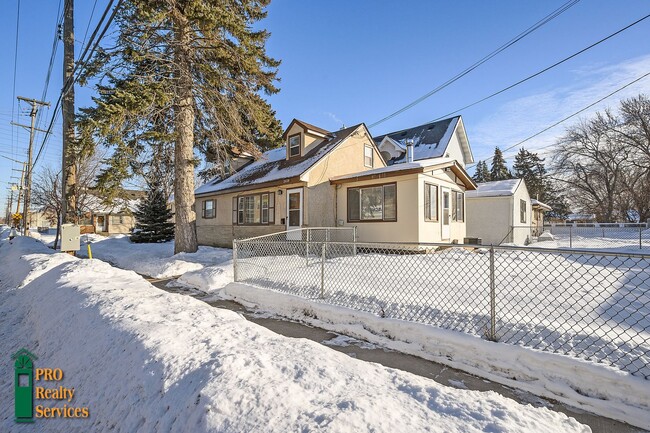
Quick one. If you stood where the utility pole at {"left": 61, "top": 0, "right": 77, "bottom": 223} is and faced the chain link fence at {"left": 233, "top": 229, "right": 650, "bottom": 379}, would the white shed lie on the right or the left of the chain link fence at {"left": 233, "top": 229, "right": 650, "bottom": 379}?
left

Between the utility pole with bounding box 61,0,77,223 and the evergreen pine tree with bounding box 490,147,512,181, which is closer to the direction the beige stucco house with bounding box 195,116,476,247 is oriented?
the utility pole

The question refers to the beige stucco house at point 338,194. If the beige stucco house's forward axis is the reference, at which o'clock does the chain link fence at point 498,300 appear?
The chain link fence is roughly at 10 o'clock from the beige stucco house.

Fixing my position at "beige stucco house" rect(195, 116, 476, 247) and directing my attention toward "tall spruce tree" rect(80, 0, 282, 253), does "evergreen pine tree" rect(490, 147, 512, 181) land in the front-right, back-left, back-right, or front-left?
back-right

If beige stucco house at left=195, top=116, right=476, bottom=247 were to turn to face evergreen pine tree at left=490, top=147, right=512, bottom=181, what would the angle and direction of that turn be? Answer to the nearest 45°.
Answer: approximately 180°

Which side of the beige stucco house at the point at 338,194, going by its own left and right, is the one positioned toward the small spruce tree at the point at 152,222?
right

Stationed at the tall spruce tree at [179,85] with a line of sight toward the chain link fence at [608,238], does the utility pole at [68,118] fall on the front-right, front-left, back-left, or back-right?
back-left

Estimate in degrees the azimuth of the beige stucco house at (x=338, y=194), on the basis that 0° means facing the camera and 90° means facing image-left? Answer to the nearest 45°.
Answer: approximately 45°

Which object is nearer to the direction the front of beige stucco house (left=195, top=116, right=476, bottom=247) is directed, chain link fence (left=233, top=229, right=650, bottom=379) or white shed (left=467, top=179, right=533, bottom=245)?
the chain link fence
